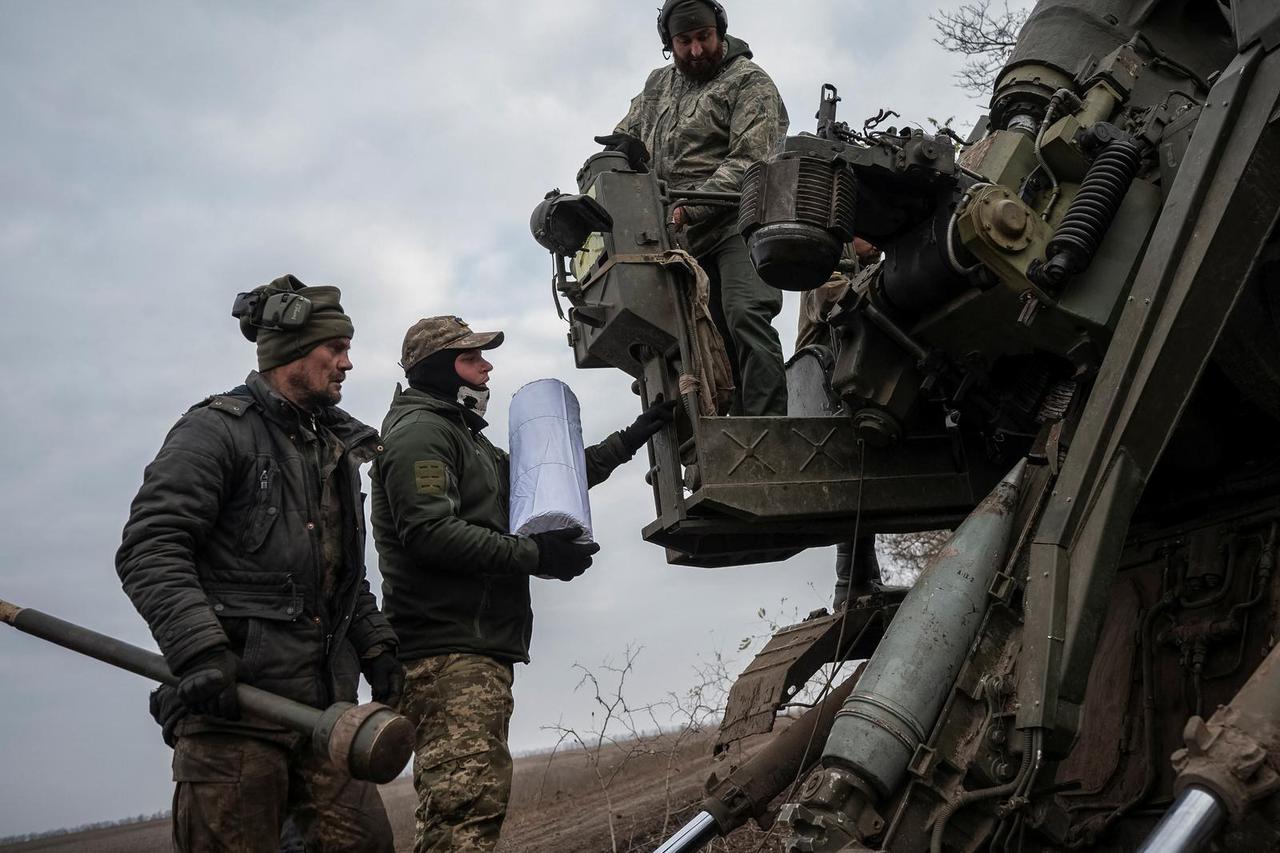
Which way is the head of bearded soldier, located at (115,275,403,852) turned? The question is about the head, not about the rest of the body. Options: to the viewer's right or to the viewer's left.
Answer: to the viewer's right

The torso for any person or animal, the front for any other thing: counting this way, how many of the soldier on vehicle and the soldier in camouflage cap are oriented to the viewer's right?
1

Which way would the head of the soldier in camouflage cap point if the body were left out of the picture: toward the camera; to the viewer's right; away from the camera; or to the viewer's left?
to the viewer's right

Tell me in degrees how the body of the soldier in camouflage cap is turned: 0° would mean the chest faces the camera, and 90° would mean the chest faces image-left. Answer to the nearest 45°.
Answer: approximately 270°

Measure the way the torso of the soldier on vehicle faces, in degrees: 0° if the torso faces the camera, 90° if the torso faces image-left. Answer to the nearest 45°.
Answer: approximately 45°

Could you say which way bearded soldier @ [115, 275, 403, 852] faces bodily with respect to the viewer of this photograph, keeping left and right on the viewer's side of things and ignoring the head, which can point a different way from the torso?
facing the viewer and to the right of the viewer
